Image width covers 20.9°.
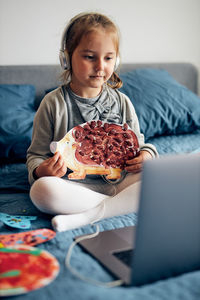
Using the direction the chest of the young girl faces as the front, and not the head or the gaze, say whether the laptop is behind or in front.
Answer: in front

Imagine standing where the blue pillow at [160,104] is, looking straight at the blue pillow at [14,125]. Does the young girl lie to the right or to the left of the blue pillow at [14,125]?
left

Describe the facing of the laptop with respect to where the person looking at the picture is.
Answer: facing away from the viewer and to the left of the viewer

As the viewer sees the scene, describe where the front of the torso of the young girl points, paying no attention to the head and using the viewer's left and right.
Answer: facing the viewer and to the right of the viewer

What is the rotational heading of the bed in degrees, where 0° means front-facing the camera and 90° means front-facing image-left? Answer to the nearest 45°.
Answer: approximately 0°

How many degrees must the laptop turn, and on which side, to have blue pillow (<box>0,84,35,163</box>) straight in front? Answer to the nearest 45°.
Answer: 0° — it already faces it

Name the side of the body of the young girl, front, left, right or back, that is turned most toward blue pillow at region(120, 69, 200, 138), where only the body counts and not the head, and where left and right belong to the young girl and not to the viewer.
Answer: left

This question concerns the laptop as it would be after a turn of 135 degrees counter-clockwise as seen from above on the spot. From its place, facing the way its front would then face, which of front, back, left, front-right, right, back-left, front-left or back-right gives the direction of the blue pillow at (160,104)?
back
